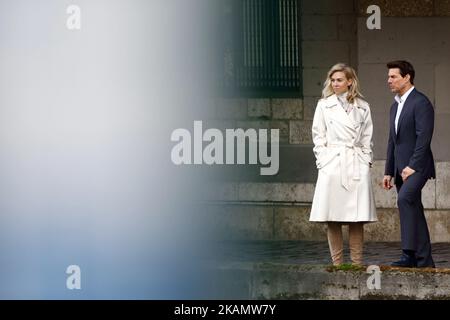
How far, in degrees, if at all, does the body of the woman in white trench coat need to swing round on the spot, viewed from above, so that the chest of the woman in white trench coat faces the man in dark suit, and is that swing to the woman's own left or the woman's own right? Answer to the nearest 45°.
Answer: approximately 90° to the woman's own left

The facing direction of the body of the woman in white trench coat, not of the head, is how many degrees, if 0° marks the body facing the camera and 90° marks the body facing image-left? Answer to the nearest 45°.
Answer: approximately 0°
